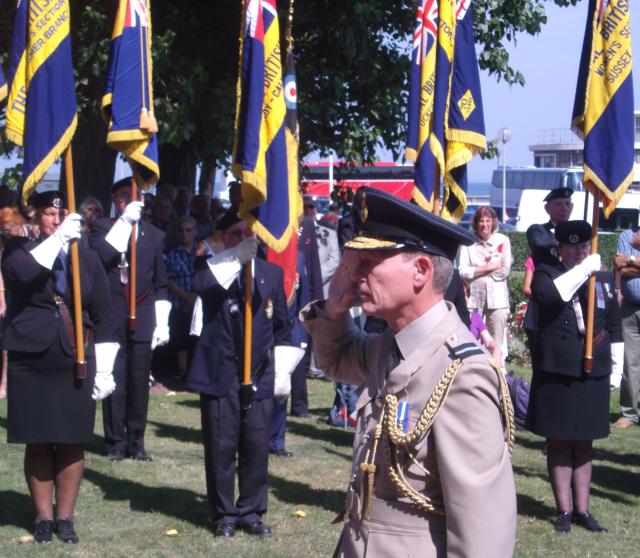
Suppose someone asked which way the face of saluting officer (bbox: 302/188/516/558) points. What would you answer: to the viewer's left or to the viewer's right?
to the viewer's left

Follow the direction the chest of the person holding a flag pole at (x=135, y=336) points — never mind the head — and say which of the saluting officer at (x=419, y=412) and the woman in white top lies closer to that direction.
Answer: the saluting officer

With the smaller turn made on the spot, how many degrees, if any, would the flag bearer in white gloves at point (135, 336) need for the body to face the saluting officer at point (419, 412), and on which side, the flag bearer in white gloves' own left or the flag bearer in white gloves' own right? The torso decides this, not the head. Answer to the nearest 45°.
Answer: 0° — they already face them

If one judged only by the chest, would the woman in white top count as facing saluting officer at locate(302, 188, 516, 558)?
yes
